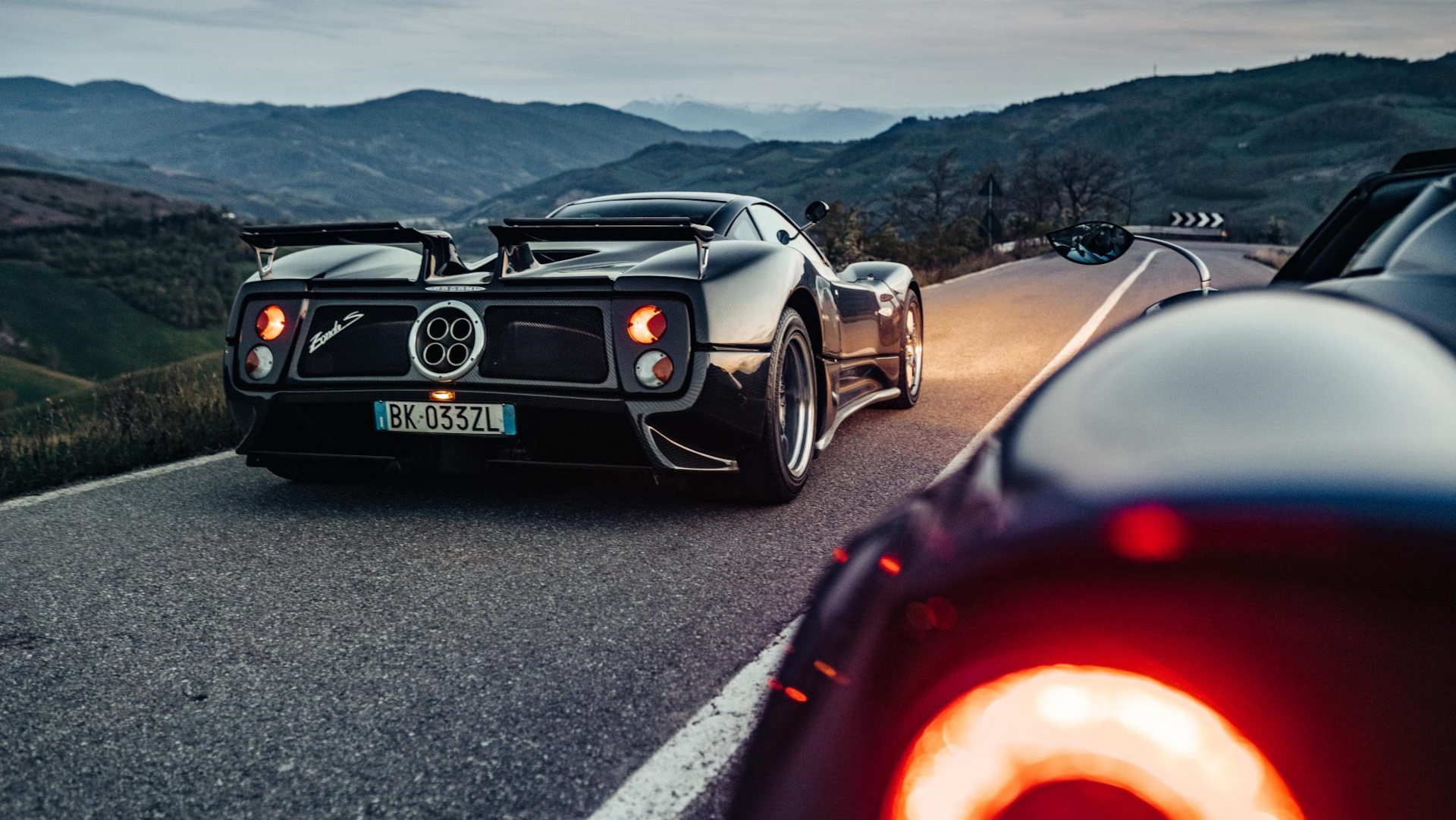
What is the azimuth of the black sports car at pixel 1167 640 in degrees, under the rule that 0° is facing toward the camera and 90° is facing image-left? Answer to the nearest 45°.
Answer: approximately 180°

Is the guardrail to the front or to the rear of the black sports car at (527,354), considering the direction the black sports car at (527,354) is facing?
to the front

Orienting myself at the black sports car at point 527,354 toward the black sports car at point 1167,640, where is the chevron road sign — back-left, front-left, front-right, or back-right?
back-left

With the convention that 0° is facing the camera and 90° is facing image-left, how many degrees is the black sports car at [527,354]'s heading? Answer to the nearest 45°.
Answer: approximately 225°

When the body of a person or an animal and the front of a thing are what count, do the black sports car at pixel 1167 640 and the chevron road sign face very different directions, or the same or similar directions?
very different directions

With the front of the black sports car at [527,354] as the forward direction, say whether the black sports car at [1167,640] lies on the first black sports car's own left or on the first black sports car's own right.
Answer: on the first black sports car's own right

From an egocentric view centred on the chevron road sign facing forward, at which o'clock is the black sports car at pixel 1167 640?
The black sports car is roughly at 12 o'clock from the chevron road sign.

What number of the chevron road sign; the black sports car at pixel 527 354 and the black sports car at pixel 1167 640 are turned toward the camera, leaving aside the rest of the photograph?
1

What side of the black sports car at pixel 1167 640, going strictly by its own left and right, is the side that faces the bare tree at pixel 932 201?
front

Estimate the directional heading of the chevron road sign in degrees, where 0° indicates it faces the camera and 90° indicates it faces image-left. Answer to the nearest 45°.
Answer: approximately 0°

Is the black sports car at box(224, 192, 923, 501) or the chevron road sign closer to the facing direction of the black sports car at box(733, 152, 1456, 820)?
the chevron road sign

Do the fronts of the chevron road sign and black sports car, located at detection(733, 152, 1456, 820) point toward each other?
yes

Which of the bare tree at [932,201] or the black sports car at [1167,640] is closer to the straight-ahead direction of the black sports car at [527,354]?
the bare tree

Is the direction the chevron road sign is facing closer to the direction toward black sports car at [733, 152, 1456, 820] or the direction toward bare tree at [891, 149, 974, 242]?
the black sports car

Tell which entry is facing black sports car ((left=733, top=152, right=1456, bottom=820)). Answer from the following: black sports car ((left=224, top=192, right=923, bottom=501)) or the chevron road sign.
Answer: the chevron road sign

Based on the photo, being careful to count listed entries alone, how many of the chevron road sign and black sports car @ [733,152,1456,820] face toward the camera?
1

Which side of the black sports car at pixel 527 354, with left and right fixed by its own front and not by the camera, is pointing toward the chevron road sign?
front

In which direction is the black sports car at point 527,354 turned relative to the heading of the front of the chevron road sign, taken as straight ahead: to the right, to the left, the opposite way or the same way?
the opposite way
